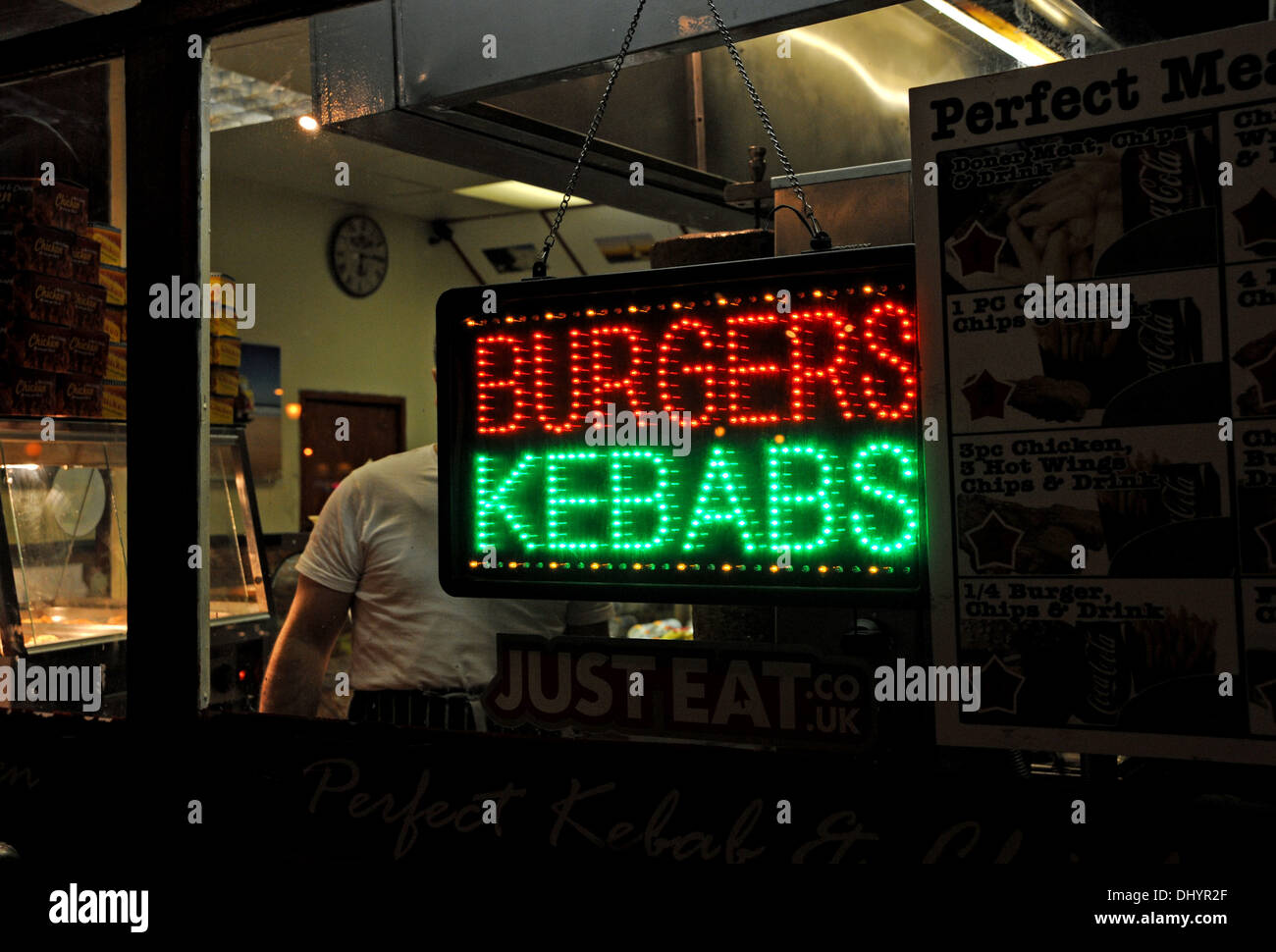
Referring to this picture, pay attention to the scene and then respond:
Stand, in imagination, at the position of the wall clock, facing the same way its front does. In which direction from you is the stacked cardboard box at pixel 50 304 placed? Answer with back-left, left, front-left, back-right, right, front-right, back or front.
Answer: front-right

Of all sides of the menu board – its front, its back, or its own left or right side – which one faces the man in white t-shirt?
right

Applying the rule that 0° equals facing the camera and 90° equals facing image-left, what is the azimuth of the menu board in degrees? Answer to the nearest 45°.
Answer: approximately 45°

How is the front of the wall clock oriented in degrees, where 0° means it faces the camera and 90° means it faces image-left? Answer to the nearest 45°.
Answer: approximately 315°

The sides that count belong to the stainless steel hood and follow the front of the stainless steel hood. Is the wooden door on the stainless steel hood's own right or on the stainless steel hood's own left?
on the stainless steel hood's own right

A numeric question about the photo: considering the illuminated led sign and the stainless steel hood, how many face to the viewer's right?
0

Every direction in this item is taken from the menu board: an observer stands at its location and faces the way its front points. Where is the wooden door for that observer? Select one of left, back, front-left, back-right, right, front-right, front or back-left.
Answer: right

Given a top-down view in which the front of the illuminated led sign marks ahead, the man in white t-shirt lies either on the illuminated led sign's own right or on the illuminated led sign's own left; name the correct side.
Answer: on the illuminated led sign's own right

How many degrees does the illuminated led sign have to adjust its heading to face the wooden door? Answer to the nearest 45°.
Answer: approximately 135° to its right

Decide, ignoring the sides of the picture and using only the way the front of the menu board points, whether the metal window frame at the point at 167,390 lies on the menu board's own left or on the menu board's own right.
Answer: on the menu board's own right

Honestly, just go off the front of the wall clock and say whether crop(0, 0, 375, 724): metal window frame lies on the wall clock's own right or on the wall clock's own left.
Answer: on the wall clock's own right

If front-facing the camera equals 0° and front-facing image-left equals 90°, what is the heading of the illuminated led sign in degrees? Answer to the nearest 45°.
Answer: approximately 45°
